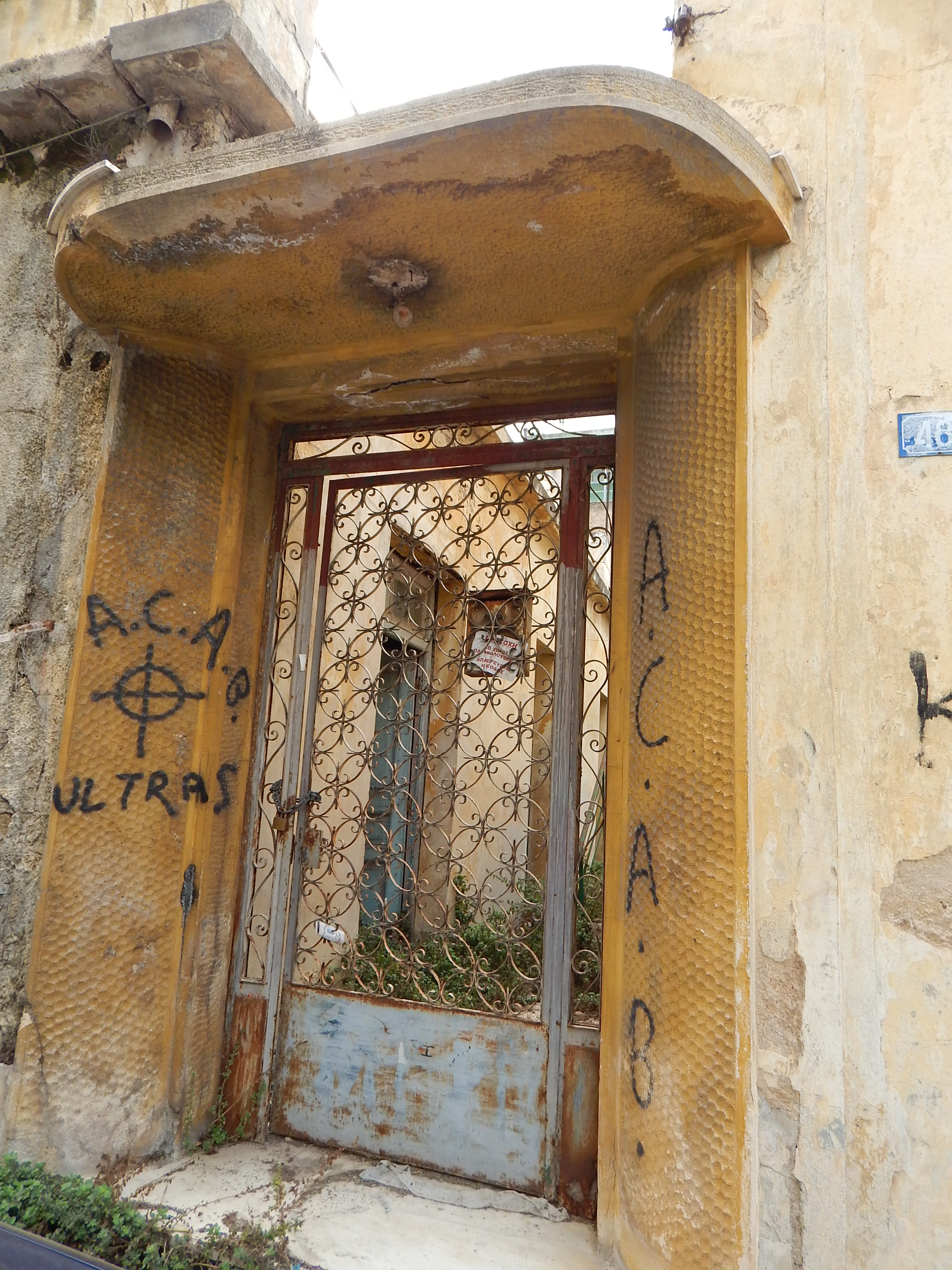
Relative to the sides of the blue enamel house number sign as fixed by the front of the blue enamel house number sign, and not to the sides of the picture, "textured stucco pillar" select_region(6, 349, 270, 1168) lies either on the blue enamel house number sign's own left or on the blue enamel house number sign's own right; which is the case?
on the blue enamel house number sign's own right

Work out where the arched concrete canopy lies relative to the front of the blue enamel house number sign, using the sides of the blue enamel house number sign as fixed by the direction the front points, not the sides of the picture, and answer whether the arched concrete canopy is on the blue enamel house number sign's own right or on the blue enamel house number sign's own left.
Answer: on the blue enamel house number sign's own right

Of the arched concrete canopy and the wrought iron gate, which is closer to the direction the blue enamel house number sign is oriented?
the arched concrete canopy

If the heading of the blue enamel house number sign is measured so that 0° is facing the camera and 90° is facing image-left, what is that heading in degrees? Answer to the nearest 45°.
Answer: approximately 0°

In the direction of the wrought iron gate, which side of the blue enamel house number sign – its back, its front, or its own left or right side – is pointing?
right
